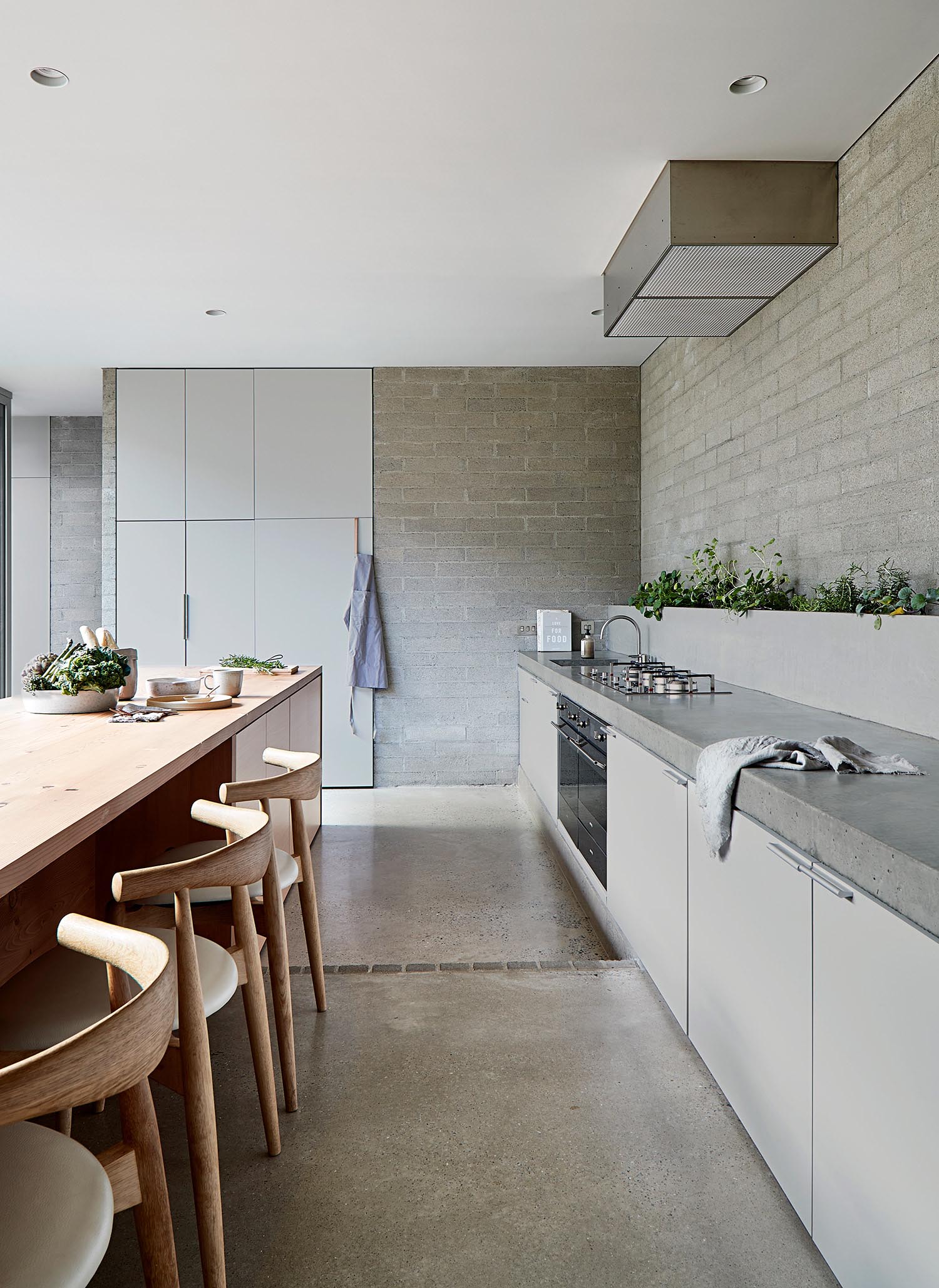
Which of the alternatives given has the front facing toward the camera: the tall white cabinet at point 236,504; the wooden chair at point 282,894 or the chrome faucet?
the tall white cabinet

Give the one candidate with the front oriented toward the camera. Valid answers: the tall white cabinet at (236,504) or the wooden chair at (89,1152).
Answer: the tall white cabinet

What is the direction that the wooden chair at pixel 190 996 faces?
to the viewer's left

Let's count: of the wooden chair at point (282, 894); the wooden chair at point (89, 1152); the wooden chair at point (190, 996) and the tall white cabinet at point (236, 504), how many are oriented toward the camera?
1

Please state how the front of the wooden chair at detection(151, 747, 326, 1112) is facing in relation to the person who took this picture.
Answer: facing to the left of the viewer

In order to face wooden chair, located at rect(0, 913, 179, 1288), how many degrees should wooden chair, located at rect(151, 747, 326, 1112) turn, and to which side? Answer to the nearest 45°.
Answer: approximately 90° to its left

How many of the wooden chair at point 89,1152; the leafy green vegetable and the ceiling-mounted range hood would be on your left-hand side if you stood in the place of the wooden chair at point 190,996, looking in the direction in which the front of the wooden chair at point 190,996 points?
1

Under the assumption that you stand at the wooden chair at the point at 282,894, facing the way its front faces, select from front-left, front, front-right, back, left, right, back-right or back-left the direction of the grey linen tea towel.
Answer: back-left

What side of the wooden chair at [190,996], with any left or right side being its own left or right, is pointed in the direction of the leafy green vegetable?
right

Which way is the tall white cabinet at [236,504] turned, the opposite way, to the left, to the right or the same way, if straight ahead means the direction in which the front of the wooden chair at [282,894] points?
to the left

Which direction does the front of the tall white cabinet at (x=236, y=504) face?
toward the camera

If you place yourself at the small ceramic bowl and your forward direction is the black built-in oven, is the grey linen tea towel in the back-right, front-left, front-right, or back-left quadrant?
front-right

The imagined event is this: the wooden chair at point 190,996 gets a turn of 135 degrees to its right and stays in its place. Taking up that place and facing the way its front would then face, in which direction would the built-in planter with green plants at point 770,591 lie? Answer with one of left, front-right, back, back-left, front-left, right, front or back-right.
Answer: front

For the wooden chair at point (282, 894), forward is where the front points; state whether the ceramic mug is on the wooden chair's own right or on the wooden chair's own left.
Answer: on the wooden chair's own right

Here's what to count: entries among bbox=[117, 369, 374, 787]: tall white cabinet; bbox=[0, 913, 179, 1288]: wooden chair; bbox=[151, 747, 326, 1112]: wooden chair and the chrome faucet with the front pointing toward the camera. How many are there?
1

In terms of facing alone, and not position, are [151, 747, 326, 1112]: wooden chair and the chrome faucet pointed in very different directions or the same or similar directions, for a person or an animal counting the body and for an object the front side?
same or similar directions

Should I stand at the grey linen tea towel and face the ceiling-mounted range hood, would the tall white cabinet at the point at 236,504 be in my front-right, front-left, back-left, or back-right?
front-left

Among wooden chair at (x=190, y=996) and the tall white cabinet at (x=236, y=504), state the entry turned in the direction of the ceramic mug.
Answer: the tall white cabinet

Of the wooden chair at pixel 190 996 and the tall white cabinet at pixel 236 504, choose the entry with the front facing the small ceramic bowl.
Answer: the tall white cabinet

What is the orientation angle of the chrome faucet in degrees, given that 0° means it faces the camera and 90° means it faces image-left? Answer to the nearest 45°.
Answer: approximately 90°
